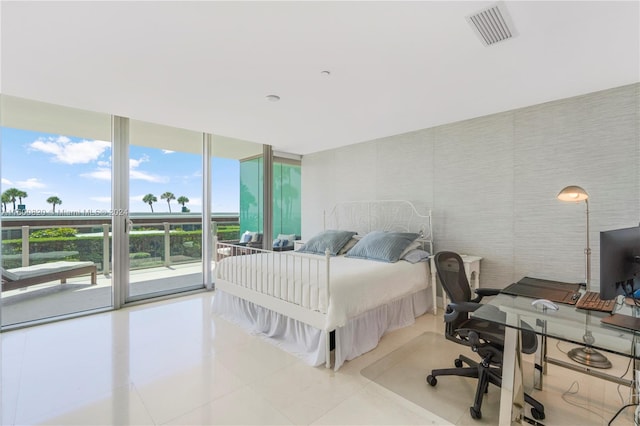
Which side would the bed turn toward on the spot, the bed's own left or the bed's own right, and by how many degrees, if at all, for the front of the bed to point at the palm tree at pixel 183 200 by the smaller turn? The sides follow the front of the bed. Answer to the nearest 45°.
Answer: approximately 90° to the bed's own right

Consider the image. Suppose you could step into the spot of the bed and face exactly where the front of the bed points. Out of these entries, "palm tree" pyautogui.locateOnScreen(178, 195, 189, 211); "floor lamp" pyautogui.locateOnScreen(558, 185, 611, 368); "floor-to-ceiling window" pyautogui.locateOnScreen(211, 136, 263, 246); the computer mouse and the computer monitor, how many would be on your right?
2

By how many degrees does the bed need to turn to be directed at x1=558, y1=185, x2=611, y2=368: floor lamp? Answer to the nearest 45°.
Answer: approximately 135° to its left

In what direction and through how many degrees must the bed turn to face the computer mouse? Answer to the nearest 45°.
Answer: approximately 90° to its left

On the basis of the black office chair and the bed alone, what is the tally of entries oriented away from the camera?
0

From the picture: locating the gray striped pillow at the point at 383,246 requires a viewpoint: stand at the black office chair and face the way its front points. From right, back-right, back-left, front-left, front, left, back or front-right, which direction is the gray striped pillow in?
back

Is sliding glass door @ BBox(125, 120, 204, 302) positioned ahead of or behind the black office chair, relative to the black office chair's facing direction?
behind

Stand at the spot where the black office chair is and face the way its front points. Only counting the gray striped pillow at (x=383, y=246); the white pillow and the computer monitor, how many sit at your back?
2

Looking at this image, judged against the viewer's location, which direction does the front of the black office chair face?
facing the viewer and to the right of the viewer

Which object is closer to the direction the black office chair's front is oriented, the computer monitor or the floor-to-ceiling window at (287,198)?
the computer monitor

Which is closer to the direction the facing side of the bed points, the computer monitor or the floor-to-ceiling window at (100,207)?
the floor-to-ceiling window
